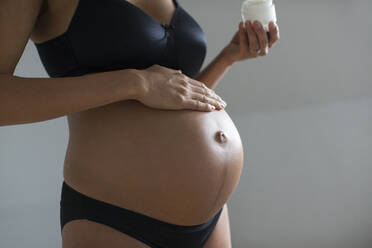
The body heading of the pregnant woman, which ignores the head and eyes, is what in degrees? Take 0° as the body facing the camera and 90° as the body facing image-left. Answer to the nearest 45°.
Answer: approximately 315°
